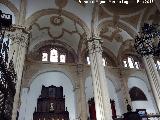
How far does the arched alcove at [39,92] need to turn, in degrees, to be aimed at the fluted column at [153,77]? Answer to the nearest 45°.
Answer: approximately 45° to its left

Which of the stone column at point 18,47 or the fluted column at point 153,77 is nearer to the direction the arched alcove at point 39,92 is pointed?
the stone column

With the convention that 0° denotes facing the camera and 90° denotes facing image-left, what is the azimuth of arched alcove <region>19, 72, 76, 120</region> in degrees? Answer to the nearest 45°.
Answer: approximately 0°

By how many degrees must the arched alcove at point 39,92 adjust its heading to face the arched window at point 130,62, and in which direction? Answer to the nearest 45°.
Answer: approximately 90° to its left

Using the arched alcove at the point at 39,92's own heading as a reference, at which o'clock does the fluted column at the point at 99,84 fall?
The fluted column is roughly at 11 o'clock from the arched alcove.

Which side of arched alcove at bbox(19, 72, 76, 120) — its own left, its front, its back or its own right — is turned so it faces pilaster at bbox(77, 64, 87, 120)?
left

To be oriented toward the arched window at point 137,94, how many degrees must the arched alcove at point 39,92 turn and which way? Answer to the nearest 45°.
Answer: approximately 90° to its left

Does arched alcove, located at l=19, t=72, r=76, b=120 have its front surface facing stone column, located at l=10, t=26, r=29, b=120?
yes

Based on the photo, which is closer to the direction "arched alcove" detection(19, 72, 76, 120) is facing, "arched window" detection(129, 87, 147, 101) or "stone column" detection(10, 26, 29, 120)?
the stone column
